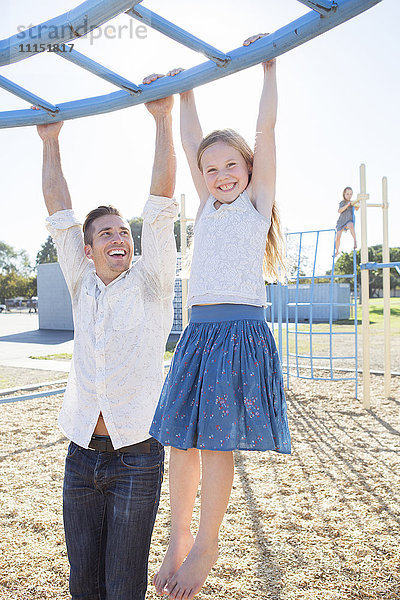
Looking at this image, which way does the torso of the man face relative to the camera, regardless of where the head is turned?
toward the camera

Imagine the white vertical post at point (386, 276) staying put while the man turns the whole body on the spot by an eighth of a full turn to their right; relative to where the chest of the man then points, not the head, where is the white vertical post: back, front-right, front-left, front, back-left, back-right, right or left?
back

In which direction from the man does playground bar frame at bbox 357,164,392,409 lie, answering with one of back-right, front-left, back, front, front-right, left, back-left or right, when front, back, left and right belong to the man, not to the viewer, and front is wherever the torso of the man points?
back-left

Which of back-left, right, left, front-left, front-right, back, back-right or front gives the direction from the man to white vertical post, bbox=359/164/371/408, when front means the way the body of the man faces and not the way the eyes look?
back-left

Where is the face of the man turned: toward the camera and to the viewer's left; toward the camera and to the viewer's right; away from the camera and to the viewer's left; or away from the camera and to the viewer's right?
toward the camera and to the viewer's right
